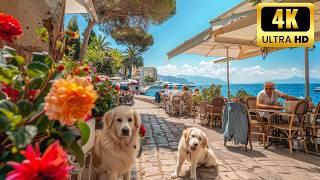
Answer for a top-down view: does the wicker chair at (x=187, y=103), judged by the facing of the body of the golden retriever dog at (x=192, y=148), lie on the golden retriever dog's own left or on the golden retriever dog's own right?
on the golden retriever dog's own right

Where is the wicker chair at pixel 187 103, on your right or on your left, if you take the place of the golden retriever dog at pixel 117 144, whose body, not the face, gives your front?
on your left

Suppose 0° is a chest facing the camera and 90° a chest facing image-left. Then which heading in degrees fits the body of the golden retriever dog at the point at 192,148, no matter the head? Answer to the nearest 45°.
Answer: approximately 45°

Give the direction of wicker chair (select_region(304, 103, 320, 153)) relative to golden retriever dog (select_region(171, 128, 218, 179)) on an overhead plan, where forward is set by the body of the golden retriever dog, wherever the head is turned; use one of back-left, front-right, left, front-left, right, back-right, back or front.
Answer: back

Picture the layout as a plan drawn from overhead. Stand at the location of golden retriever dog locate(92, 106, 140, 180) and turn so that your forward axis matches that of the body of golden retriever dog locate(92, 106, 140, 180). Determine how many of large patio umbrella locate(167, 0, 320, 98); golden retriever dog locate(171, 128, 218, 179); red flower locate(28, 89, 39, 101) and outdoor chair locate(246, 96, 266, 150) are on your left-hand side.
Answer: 3
